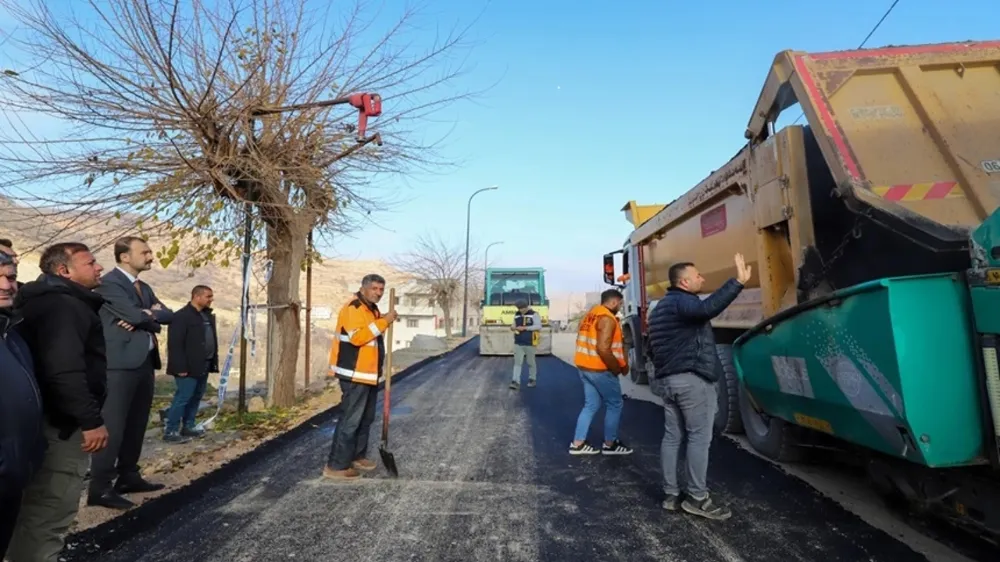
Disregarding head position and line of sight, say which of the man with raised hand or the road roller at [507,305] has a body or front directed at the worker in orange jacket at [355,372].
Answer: the road roller

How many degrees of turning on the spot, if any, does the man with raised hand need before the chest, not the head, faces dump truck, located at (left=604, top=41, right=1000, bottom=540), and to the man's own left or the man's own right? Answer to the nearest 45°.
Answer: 0° — they already face it

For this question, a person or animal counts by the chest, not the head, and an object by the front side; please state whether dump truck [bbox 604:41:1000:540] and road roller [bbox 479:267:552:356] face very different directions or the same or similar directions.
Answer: very different directions

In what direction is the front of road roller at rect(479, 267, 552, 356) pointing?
toward the camera

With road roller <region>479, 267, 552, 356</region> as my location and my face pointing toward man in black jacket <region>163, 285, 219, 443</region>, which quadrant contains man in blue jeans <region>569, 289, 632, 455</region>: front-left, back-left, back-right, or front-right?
front-left

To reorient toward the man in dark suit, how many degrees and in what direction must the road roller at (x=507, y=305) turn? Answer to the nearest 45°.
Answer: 0° — it already faces them

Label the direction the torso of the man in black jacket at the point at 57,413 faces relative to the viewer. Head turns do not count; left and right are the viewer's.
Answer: facing to the right of the viewer

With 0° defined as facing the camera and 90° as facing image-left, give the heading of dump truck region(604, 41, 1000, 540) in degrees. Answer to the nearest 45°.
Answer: approximately 135°

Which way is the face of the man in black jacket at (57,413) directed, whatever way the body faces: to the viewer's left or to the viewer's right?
to the viewer's right

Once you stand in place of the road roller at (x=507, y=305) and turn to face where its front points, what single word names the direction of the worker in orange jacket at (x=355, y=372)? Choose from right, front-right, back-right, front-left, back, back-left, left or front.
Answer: front
